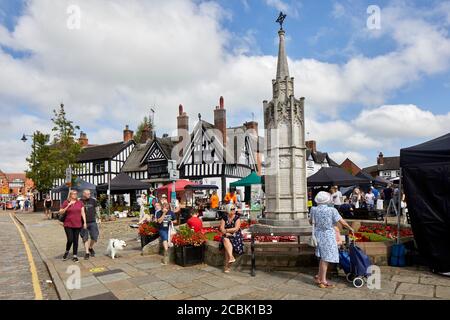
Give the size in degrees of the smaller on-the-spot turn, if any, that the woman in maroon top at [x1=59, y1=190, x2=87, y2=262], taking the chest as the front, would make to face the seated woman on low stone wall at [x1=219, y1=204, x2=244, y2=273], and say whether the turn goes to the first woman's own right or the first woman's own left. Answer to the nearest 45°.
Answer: approximately 45° to the first woman's own left

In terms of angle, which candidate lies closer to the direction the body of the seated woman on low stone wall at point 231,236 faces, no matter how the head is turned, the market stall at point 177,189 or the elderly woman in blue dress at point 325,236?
the elderly woman in blue dress

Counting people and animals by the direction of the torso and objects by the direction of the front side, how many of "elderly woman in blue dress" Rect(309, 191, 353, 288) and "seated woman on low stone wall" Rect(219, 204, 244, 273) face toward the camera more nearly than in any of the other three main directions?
1

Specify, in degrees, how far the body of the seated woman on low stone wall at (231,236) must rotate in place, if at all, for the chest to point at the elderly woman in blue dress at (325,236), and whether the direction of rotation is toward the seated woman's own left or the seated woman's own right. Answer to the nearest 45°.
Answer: approximately 45° to the seated woman's own left

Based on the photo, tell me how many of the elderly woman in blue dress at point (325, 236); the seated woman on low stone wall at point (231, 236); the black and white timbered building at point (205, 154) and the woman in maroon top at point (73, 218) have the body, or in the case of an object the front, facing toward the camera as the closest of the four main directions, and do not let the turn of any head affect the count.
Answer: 3

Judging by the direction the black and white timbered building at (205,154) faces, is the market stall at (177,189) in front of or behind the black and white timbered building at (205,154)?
in front

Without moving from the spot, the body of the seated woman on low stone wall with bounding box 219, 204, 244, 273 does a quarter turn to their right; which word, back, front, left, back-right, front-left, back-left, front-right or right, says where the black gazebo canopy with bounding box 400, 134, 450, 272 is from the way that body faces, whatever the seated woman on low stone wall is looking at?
back

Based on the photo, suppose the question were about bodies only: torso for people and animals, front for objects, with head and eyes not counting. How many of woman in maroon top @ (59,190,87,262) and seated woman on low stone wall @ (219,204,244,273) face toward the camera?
2

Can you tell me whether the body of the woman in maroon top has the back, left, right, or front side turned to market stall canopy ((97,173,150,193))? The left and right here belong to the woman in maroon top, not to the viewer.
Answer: back

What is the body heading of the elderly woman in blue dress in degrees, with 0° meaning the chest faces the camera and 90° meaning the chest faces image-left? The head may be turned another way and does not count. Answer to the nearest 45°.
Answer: approximately 225°

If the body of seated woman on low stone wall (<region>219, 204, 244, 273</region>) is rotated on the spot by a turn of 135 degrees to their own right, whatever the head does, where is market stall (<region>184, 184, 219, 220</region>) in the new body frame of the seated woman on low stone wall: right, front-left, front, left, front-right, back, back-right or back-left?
front-right

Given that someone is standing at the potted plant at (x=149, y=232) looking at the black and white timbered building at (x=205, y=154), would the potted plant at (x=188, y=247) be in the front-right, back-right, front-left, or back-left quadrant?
back-right

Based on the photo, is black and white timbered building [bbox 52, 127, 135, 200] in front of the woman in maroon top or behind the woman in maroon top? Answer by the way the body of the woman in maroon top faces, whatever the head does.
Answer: behind

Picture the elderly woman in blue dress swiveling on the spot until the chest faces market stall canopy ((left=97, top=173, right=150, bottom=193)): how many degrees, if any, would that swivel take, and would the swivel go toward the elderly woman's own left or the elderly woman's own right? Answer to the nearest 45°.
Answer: approximately 90° to the elderly woman's own left

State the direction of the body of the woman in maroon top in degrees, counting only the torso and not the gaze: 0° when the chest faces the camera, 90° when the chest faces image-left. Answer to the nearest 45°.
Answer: approximately 0°
